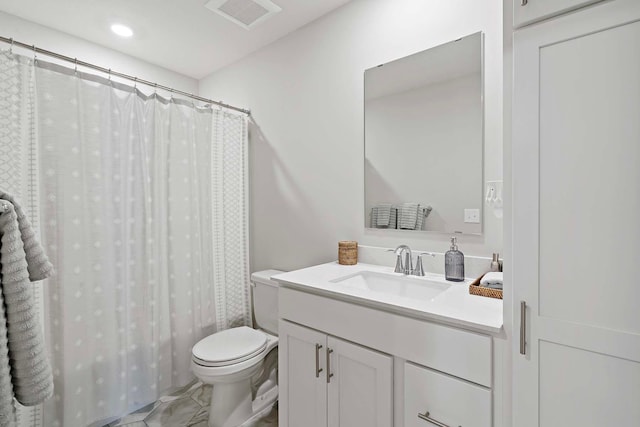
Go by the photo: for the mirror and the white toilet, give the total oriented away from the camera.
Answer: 0

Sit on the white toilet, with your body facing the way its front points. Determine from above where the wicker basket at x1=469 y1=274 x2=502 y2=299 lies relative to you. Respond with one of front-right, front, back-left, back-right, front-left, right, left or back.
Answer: left

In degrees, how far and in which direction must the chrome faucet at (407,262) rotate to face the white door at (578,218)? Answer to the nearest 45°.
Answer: approximately 90° to its left

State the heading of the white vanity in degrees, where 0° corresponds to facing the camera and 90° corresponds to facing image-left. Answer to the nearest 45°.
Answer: approximately 45°

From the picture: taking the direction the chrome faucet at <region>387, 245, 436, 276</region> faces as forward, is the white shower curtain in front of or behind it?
in front

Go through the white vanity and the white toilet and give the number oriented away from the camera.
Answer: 0

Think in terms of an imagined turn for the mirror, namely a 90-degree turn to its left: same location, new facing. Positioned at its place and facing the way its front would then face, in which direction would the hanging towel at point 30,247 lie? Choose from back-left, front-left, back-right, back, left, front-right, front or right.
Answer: right

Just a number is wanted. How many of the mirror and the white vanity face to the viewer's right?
0

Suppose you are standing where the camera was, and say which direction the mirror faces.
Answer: facing the viewer and to the left of the viewer

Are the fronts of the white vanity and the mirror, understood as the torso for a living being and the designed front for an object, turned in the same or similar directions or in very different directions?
same or similar directions
